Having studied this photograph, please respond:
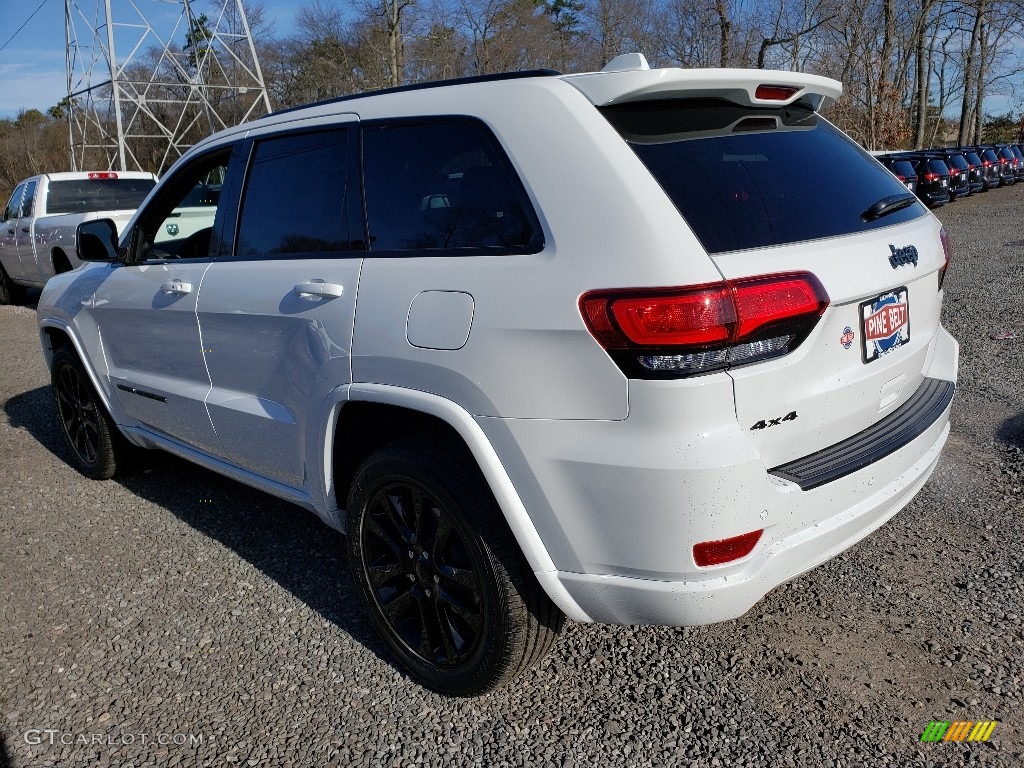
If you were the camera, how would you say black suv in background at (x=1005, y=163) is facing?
facing away from the viewer and to the left of the viewer

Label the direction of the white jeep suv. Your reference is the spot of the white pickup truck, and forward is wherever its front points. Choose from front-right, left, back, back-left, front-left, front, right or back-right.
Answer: back-left

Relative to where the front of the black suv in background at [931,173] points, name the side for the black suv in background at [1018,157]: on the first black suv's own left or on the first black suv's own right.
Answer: on the first black suv's own right

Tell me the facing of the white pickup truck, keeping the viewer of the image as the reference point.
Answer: facing away from the viewer and to the left of the viewer

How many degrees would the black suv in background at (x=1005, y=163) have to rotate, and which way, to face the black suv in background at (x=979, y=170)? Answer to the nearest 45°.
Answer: approximately 135° to its left

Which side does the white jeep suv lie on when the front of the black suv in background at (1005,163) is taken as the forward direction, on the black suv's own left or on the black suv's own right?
on the black suv's own left

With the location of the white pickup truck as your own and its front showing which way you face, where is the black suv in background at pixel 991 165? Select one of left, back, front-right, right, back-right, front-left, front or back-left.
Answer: back-right

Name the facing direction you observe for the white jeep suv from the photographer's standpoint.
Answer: facing away from the viewer and to the left of the viewer

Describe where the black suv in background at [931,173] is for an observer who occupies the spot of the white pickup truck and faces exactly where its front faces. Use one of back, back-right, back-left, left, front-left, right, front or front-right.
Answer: back-right

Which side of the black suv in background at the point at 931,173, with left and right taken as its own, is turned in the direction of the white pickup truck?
left

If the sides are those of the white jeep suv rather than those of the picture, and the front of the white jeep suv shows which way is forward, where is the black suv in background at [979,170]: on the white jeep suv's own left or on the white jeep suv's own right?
on the white jeep suv's own right

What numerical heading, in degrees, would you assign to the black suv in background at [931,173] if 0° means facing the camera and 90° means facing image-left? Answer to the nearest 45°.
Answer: approximately 135°
